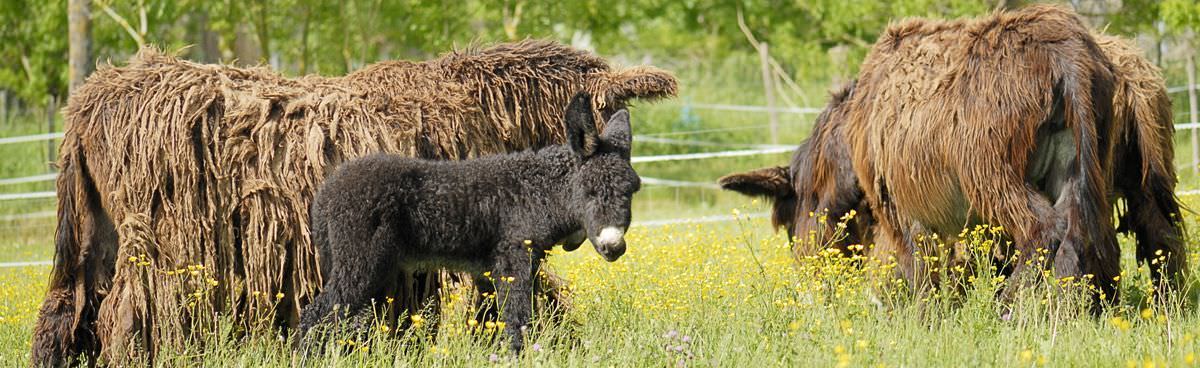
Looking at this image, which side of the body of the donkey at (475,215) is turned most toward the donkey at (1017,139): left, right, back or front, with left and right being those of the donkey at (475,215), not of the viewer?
front

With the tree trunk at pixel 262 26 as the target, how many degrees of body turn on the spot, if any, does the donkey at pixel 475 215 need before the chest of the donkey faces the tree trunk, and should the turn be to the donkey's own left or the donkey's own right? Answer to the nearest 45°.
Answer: approximately 90° to the donkey's own left

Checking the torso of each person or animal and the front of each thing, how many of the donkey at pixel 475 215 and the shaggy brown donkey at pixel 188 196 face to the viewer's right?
2

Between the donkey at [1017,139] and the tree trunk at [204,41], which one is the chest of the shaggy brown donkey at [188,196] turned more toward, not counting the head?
the donkey

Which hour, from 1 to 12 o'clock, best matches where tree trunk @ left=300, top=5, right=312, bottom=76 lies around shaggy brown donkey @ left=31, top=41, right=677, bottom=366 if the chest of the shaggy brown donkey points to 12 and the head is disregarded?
The tree trunk is roughly at 9 o'clock from the shaggy brown donkey.

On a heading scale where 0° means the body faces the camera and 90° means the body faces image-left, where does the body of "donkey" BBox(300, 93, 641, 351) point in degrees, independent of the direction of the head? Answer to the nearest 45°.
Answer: approximately 270°

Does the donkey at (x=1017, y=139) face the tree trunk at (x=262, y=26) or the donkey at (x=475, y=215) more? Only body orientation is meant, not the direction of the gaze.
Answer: the tree trunk

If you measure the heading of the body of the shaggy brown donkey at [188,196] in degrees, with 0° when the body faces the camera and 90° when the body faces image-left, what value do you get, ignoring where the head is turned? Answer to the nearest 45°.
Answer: approximately 270°
